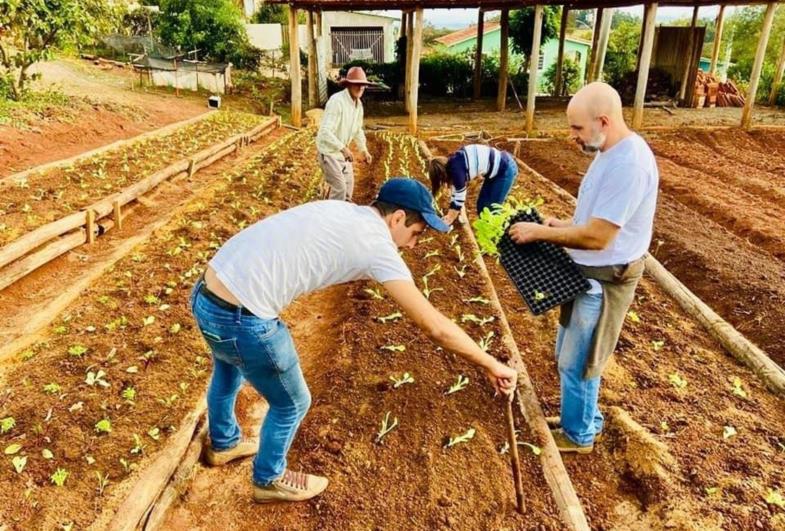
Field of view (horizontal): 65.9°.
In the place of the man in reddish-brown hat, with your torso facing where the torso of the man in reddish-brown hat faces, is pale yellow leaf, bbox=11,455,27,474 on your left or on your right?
on your right

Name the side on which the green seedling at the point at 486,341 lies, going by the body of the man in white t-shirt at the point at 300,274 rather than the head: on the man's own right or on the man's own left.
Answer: on the man's own left

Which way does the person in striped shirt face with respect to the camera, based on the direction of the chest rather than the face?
to the viewer's left

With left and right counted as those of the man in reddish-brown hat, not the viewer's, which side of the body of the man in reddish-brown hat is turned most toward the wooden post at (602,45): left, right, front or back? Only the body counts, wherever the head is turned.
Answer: left

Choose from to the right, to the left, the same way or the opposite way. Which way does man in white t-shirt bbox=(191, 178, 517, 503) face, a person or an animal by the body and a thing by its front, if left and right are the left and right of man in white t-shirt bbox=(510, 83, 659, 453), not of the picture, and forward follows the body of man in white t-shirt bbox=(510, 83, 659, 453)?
the opposite way

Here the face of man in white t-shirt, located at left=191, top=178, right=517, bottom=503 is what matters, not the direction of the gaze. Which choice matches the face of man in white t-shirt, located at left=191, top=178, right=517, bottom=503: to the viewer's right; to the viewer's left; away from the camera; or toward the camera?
to the viewer's right

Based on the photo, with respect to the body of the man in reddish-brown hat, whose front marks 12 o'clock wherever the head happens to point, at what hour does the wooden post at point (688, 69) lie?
The wooden post is roughly at 9 o'clock from the man in reddish-brown hat.

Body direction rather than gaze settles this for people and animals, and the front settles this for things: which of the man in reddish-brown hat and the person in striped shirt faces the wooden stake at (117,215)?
the person in striped shirt

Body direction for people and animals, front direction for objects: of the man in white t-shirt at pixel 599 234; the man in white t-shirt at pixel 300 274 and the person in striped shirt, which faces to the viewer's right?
the man in white t-shirt at pixel 300 274

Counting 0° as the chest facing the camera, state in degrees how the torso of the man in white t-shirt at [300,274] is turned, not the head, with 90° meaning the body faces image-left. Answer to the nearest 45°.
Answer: approximately 270°

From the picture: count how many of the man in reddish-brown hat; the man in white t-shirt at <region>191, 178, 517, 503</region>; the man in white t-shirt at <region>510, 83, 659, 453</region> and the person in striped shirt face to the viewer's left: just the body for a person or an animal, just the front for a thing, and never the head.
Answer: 2

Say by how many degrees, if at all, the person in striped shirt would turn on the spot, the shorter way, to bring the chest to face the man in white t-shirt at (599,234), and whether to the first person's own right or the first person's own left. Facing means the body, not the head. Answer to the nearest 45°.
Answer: approximately 90° to the first person's own left

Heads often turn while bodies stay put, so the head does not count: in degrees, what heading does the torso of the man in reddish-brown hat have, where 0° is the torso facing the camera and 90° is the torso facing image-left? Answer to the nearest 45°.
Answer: approximately 315°
